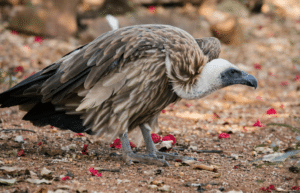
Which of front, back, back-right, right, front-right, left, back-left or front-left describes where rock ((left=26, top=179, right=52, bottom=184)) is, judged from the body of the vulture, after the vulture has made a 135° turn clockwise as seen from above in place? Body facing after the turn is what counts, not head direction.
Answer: front

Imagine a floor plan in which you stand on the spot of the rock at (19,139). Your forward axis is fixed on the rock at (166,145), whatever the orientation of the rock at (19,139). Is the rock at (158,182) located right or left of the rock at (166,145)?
right

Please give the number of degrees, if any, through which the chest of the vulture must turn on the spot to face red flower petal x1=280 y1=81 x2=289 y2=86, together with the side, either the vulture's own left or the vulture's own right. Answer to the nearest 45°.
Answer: approximately 45° to the vulture's own left

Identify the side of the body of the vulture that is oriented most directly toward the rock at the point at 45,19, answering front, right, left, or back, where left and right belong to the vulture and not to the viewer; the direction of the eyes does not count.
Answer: left

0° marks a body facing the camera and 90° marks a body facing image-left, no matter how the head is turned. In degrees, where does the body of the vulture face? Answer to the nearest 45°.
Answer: approximately 270°

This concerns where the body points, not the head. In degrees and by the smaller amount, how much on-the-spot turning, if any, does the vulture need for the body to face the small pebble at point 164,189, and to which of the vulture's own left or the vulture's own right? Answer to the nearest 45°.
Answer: approximately 90° to the vulture's own right

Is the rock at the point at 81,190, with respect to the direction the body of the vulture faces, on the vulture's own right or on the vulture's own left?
on the vulture's own right

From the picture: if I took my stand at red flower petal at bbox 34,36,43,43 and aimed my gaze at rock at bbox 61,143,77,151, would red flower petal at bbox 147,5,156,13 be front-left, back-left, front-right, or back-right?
back-left

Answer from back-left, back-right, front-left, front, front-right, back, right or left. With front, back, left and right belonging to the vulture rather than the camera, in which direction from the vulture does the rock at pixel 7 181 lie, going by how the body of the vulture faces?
back-right

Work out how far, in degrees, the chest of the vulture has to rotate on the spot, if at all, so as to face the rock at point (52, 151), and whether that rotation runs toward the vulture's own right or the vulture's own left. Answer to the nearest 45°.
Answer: approximately 180°
